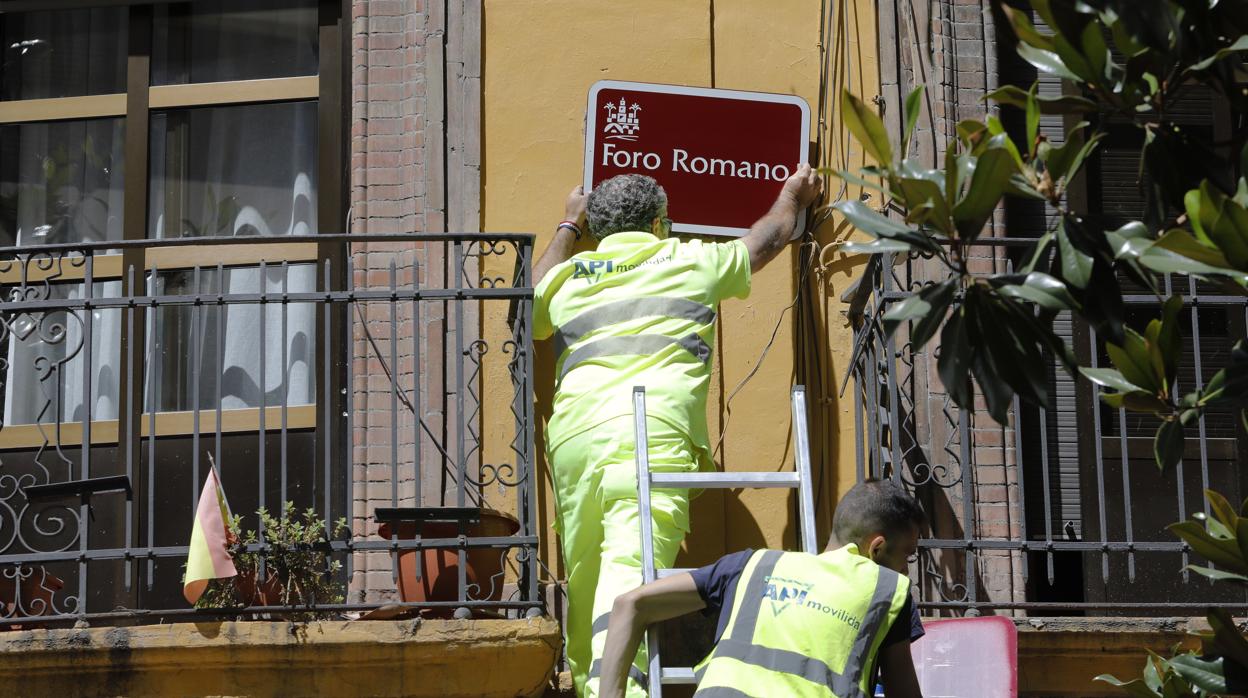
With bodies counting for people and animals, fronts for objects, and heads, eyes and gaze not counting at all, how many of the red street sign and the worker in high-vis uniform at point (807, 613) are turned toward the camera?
1

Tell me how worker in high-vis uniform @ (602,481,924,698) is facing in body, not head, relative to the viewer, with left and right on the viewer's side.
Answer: facing away from the viewer and to the right of the viewer

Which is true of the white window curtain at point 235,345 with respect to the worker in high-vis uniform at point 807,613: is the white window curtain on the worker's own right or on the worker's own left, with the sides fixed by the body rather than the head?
on the worker's own left

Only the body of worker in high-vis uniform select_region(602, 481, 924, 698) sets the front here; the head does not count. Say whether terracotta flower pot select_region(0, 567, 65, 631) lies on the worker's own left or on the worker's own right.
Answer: on the worker's own left

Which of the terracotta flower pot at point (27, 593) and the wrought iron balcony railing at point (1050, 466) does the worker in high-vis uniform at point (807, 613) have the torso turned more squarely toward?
the wrought iron balcony railing

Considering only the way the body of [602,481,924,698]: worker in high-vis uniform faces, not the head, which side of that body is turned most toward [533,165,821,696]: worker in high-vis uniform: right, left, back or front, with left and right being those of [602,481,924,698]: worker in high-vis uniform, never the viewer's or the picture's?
left

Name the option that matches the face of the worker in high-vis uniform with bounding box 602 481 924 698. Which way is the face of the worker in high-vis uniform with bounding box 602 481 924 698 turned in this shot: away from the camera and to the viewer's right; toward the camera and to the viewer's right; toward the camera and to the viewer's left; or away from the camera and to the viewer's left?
away from the camera and to the viewer's right

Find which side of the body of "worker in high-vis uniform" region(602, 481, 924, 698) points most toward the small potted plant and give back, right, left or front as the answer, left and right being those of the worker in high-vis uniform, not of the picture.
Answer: left
